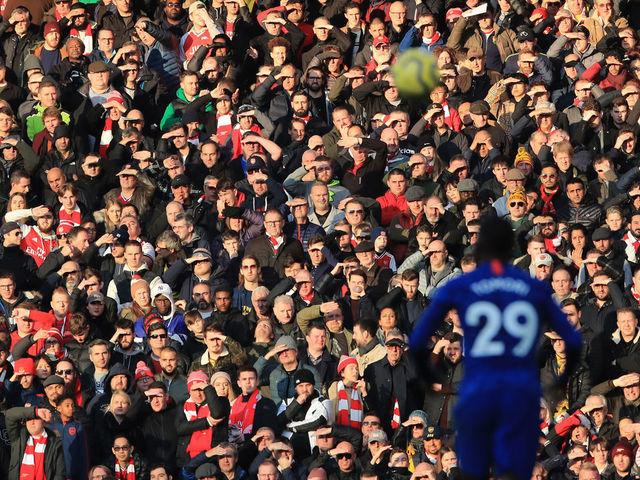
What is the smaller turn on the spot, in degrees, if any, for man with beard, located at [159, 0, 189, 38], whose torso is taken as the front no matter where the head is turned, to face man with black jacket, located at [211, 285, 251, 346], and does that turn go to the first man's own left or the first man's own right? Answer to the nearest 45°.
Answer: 0° — they already face them

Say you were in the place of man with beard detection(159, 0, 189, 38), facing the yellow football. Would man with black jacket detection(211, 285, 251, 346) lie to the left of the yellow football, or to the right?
right

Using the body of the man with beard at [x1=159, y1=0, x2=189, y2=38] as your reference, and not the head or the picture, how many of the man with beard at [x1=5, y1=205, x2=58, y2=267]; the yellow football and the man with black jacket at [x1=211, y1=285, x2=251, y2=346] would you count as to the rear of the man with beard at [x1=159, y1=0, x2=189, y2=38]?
0

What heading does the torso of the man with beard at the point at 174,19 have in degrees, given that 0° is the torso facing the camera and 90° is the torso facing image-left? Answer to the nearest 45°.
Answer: approximately 0°

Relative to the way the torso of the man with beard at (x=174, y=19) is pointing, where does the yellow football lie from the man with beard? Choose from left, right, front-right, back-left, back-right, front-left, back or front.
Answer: front-left

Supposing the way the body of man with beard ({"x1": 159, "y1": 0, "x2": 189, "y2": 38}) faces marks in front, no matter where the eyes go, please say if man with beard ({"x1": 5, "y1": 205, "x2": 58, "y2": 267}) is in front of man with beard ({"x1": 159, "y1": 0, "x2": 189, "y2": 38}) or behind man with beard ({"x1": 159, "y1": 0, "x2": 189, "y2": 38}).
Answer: in front
